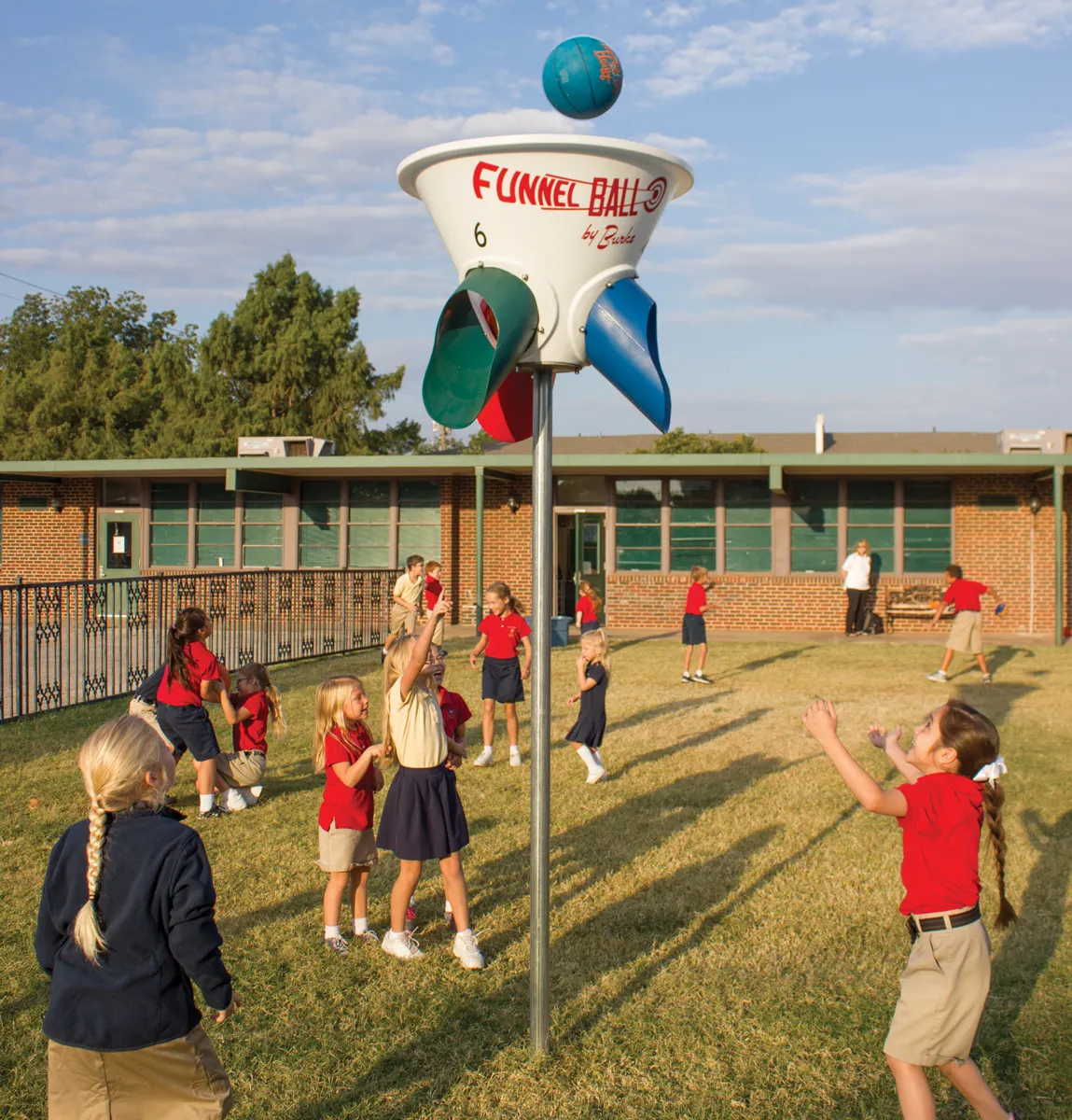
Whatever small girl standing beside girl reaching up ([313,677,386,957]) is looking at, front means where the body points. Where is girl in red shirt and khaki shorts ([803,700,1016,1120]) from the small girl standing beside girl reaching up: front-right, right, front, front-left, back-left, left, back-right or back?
front

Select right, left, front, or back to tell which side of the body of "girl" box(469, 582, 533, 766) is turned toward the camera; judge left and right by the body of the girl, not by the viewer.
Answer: front

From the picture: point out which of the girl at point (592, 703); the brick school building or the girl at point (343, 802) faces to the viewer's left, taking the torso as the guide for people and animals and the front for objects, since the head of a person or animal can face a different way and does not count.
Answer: the girl at point (592, 703)

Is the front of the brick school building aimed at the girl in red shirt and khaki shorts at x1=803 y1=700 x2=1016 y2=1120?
yes

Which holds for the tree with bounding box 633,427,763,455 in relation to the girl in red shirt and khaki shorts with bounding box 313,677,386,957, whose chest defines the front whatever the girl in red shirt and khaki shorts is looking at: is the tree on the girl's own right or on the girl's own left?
on the girl's own left

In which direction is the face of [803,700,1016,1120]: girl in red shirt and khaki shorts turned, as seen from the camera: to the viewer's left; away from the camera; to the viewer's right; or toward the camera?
to the viewer's left

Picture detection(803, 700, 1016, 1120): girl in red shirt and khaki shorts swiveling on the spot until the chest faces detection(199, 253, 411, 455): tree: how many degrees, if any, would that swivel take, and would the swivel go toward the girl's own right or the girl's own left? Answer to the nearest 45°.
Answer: approximately 45° to the girl's own right

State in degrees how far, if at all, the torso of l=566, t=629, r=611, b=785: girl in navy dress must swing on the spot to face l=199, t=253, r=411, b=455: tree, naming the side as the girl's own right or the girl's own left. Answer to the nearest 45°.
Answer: approximately 90° to the girl's own right

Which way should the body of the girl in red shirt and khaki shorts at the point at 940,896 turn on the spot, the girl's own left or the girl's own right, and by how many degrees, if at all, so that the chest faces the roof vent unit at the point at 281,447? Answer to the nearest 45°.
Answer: approximately 45° to the girl's own right

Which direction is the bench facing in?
toward the camera

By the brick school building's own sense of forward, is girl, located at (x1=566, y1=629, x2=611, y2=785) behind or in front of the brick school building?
in front

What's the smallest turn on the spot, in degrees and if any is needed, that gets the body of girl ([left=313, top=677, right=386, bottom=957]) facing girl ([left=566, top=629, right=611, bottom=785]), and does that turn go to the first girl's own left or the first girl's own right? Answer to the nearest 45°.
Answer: approximately 90° to the first girl's own left
